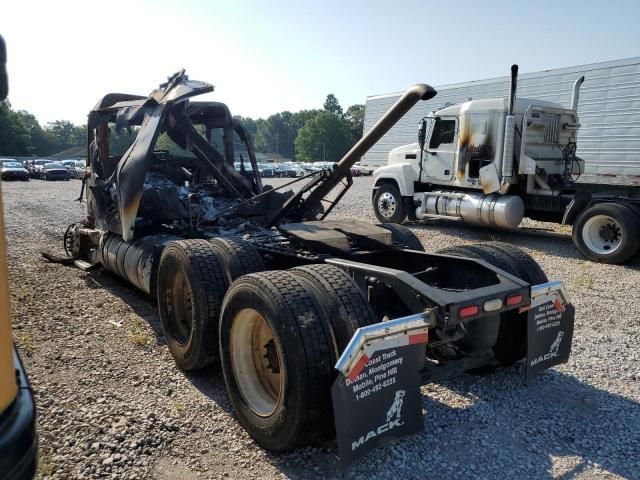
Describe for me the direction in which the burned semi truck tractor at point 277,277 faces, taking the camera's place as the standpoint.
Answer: facing away from the viewer and to the left of the viewer

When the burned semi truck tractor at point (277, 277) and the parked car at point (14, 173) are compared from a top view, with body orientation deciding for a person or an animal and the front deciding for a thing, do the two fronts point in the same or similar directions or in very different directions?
very different directions

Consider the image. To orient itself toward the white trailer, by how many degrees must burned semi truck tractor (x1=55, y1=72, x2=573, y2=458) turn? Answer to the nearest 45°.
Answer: approximately 90° to its right

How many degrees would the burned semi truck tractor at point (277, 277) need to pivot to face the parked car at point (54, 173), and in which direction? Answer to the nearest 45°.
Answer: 0° — it already faces it

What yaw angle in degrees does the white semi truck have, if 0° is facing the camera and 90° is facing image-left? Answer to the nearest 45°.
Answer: approximately 135°

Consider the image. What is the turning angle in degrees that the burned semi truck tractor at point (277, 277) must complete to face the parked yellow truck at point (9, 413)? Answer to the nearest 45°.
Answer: approximately 135° to its left

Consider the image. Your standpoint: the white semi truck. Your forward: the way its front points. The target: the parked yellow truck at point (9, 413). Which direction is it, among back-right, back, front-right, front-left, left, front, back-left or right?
back-left

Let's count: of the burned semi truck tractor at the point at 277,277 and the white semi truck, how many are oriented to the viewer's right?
0

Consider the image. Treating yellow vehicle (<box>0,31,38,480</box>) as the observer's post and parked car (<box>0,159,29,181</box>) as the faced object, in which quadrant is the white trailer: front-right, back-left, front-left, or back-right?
front-right

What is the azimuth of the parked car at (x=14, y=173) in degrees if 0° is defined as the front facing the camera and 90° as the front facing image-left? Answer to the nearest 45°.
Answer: approximately 315°
